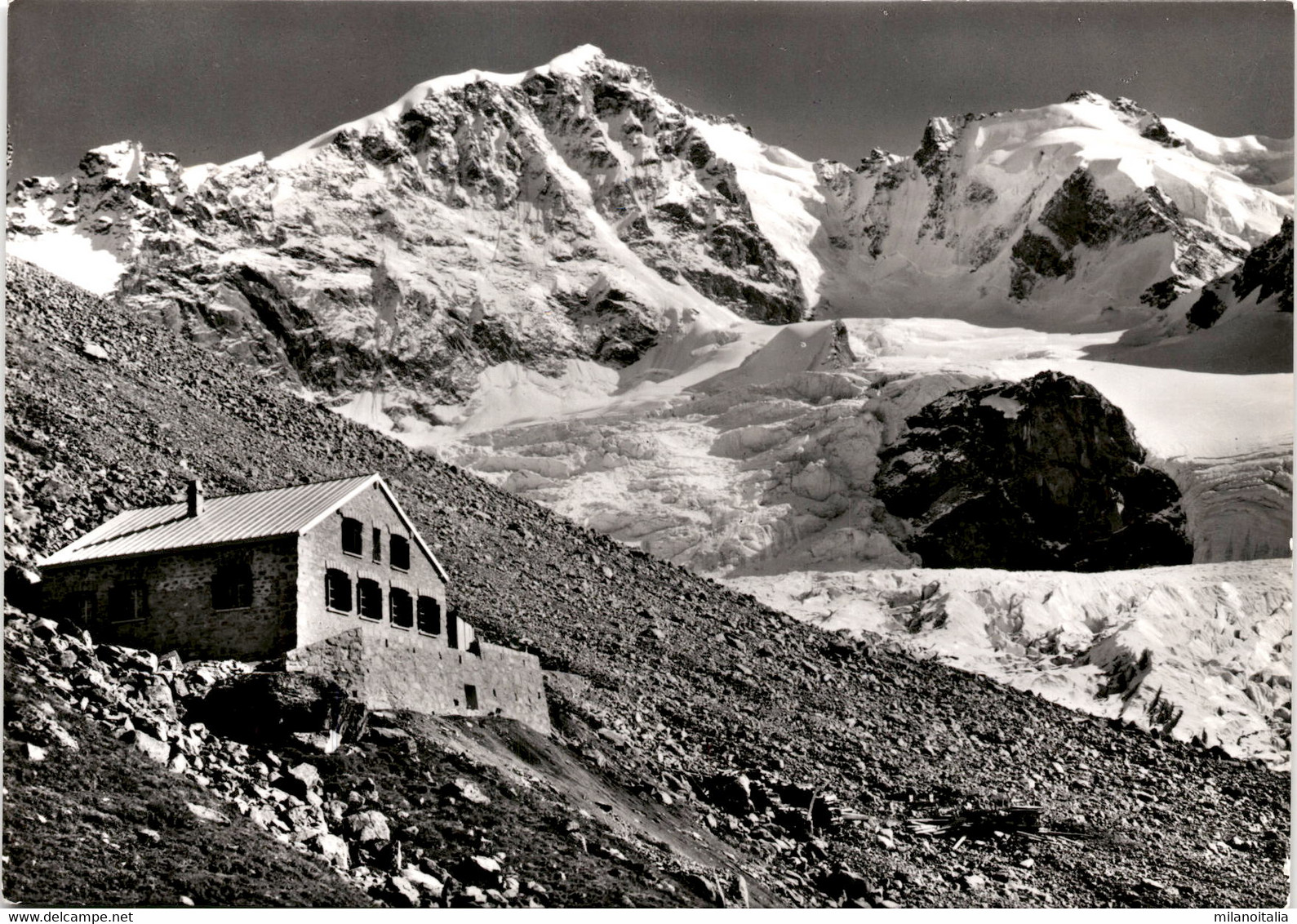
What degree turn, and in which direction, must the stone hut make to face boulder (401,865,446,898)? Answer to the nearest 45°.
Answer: approximately 45° to its right

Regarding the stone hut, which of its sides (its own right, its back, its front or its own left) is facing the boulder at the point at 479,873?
front

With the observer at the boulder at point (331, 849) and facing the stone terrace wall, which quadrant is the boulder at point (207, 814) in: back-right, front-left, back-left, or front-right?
back-left

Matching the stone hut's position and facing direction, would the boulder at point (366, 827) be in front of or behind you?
in front

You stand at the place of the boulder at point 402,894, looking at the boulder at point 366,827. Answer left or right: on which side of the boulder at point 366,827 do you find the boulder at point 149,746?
left

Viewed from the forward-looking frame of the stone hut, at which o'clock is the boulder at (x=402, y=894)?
The boulder is roughly at 1 o'clock from the stone hut.

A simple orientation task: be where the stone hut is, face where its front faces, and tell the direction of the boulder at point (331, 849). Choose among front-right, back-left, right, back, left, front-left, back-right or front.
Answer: front-right

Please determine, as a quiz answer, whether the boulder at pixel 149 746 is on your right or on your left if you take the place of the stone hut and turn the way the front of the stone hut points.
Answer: on your right

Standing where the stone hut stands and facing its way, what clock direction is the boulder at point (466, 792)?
The boulder is roughly at 12 o'clock from the stone hut.

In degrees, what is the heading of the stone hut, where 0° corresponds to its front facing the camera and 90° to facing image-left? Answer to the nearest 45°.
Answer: approximately 315°
